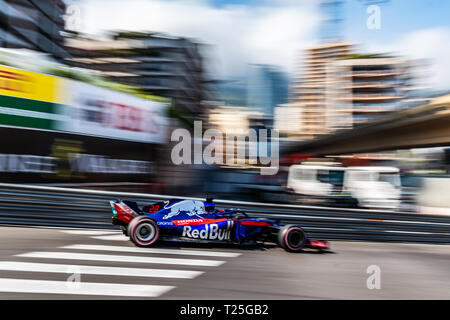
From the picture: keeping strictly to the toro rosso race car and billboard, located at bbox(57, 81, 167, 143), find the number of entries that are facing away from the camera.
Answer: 0

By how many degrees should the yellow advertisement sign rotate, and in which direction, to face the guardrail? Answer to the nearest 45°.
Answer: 0° — it already faces it

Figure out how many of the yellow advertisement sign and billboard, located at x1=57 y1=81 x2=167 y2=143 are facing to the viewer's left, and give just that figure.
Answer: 0

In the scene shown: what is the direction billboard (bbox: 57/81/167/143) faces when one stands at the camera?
facing the viewer and to the right of the viewer

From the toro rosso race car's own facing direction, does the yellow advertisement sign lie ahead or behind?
behind

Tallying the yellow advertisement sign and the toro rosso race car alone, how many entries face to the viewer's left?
0

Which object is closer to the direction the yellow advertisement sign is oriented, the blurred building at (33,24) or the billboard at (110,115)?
the billboard

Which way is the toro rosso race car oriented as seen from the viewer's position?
to the viewer's right

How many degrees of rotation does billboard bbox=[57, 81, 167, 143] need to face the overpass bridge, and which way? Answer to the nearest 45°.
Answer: approximately 45° to its left

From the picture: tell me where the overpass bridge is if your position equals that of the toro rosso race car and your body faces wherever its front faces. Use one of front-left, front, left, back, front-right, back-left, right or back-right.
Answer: front-left

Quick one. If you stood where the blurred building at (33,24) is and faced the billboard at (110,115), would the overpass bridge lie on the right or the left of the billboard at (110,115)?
left
